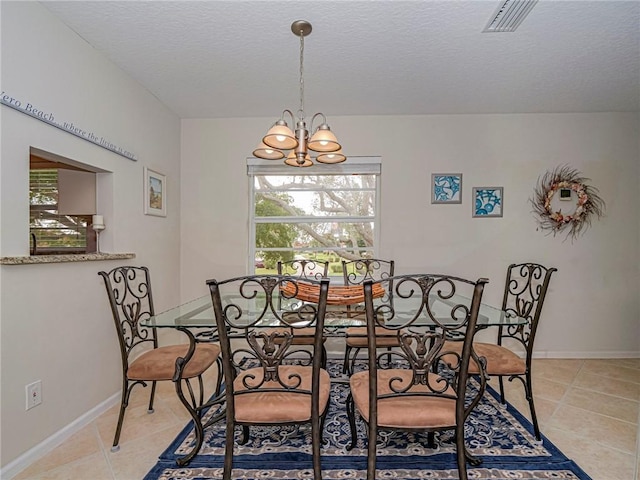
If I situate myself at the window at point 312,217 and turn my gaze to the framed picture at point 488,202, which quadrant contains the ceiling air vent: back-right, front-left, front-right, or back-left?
front-right

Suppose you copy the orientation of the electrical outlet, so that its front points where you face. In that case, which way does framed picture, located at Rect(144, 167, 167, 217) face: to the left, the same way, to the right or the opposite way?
the same way

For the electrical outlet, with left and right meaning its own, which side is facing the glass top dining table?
front

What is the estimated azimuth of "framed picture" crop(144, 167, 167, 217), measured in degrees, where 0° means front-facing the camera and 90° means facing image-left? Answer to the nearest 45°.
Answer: approximately 315°

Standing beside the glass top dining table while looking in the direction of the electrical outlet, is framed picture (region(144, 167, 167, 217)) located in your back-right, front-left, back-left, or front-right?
front-right

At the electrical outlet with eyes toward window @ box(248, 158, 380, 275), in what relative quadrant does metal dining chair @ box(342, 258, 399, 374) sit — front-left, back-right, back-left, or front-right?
front-right

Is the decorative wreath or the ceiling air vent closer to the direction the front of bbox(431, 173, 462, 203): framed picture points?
the ceiling air vent

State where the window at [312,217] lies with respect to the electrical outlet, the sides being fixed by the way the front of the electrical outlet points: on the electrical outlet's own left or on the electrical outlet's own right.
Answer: on the electrical outlet's own left

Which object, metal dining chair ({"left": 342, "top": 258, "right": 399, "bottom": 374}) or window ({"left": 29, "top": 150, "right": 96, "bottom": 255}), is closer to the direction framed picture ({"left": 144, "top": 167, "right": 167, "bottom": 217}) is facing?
the metal dining chair

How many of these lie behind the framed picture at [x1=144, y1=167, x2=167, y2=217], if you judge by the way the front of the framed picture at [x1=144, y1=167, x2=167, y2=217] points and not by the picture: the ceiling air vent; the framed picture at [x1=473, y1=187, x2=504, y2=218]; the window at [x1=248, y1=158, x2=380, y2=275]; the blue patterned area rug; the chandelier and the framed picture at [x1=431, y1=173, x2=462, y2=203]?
0

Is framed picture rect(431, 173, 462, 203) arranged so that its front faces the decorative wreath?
no

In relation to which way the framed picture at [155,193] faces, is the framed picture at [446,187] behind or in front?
in front

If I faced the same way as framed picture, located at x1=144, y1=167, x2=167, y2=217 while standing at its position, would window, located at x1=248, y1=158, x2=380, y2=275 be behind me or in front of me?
in front

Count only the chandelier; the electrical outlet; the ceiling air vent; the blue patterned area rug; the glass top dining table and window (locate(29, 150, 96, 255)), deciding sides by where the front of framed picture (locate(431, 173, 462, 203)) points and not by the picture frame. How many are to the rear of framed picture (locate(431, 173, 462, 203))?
0

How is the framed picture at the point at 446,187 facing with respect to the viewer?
toward the camera

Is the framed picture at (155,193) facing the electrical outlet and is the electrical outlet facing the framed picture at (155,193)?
no

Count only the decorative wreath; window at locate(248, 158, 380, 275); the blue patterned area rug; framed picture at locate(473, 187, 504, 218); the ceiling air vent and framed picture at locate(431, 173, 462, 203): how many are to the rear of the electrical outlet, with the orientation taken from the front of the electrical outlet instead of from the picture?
0

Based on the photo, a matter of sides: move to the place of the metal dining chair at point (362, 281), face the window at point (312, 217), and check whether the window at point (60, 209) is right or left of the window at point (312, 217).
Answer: left

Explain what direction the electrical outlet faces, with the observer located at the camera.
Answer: facing the viewer and to the right of the viewer

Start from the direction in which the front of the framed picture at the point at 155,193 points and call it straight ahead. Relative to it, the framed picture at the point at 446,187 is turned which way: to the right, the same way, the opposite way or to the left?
to the right

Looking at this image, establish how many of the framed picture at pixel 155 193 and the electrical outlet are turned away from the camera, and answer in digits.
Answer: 0

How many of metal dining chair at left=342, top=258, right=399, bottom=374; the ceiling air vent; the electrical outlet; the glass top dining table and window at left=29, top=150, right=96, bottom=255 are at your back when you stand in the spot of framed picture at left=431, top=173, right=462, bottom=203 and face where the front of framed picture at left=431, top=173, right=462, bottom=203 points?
0
